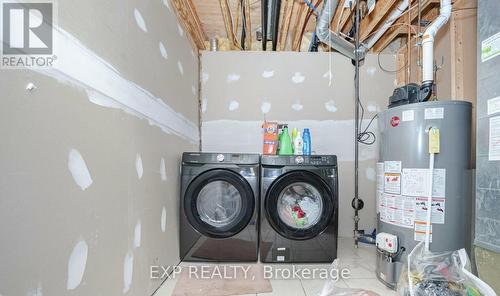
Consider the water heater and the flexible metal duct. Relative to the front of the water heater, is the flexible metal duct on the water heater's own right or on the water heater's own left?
on the water heater's own right

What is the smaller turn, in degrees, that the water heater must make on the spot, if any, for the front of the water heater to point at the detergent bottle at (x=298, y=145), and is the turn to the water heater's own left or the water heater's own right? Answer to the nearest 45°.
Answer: approximately 90° to the water heater's own right

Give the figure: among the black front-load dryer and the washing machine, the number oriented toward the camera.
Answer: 2

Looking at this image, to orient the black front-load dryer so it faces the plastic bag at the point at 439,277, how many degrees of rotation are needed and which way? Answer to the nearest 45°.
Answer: approximately 45° to its left
